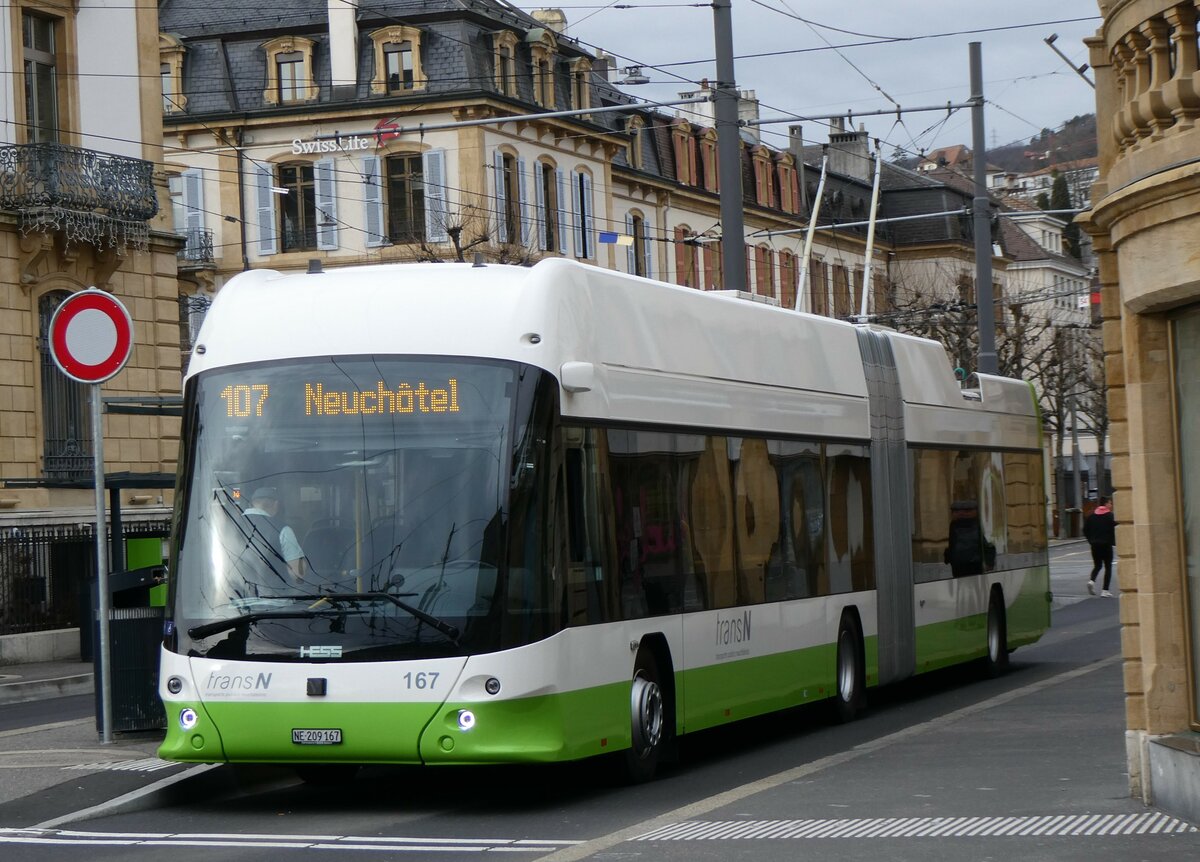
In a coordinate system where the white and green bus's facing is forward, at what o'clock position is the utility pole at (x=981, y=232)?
The utility pole is roughly at 5 o'clock from the white and green bus.

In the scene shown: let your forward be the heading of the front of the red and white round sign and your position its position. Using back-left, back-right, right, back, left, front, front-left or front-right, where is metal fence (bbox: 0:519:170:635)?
back

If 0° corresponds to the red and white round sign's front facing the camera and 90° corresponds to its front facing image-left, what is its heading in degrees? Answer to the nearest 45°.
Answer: approximately 0°

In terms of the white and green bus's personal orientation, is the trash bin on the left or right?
on its right

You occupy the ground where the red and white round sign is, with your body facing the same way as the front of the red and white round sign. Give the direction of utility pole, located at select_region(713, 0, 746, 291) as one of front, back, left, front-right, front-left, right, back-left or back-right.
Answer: back-left

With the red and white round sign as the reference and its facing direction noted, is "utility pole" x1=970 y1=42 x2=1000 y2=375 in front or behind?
behind
